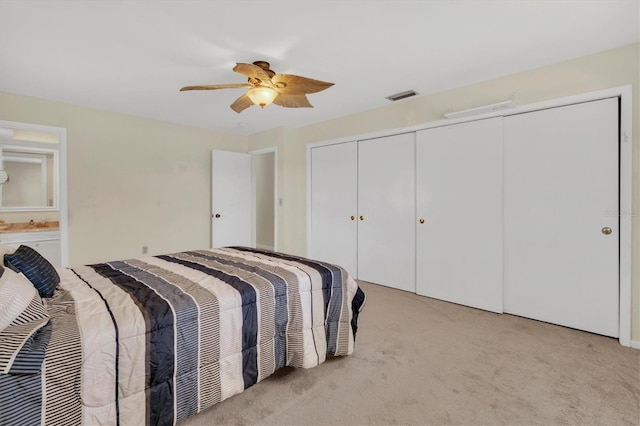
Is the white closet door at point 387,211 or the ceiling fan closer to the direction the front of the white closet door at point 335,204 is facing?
the ceiling fan

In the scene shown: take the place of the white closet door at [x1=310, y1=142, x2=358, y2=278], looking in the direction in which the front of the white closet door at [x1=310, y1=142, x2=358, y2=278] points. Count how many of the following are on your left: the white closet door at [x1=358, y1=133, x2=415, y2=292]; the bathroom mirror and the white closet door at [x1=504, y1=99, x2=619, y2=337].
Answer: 2

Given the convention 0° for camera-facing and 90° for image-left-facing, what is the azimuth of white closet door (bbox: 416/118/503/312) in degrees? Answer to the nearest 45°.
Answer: approximately 45°

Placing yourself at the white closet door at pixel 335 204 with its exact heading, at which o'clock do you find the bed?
The bed is roughly at 11 o'clock from the white closet door.

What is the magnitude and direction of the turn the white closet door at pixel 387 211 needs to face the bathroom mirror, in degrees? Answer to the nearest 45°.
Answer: approximately 45° to its right

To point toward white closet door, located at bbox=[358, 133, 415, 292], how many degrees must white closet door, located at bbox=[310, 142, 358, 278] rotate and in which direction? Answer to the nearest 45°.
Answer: approximately 90° to its left

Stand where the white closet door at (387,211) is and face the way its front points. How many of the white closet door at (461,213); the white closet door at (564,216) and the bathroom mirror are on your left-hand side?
2

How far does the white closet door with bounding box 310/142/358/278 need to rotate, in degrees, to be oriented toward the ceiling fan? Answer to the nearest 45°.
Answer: approximately 45° to its left

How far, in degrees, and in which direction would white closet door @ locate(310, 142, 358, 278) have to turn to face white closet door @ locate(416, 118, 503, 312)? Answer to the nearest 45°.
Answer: approximately 90° to its left
